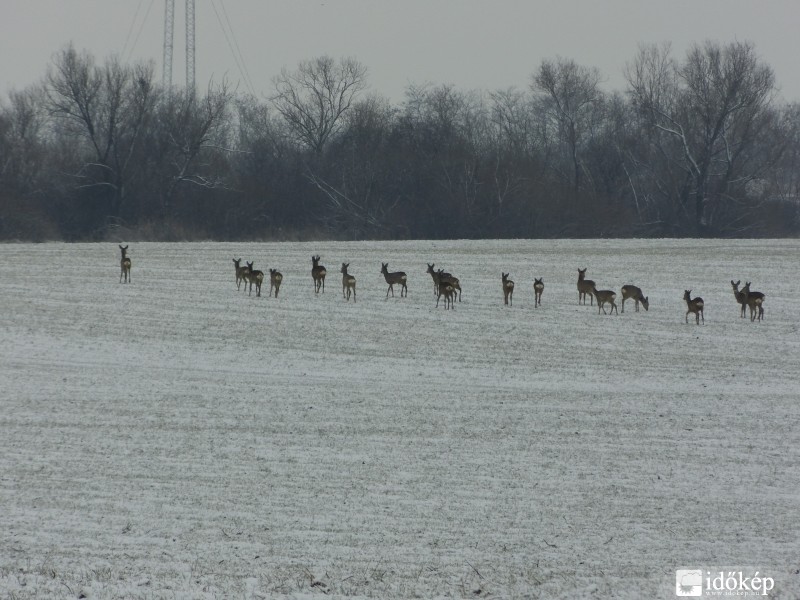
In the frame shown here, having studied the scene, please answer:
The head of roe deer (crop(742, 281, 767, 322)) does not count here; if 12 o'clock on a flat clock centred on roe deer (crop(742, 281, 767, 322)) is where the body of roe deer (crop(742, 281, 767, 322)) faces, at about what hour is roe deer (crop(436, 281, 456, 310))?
roe deer (crop(436, 281, 456, 310)) is roughly at 10 o'clock from roe deer (crop(742, 281, 767, 322)).

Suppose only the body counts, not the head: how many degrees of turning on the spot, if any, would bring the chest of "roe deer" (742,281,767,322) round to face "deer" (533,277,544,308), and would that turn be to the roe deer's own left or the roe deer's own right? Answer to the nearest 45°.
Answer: approximately 45° to the roe deer's own left

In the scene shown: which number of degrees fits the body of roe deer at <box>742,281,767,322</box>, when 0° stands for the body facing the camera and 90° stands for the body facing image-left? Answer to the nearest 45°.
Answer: approximately 135°

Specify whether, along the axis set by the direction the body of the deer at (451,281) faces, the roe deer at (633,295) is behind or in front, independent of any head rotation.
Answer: behind
